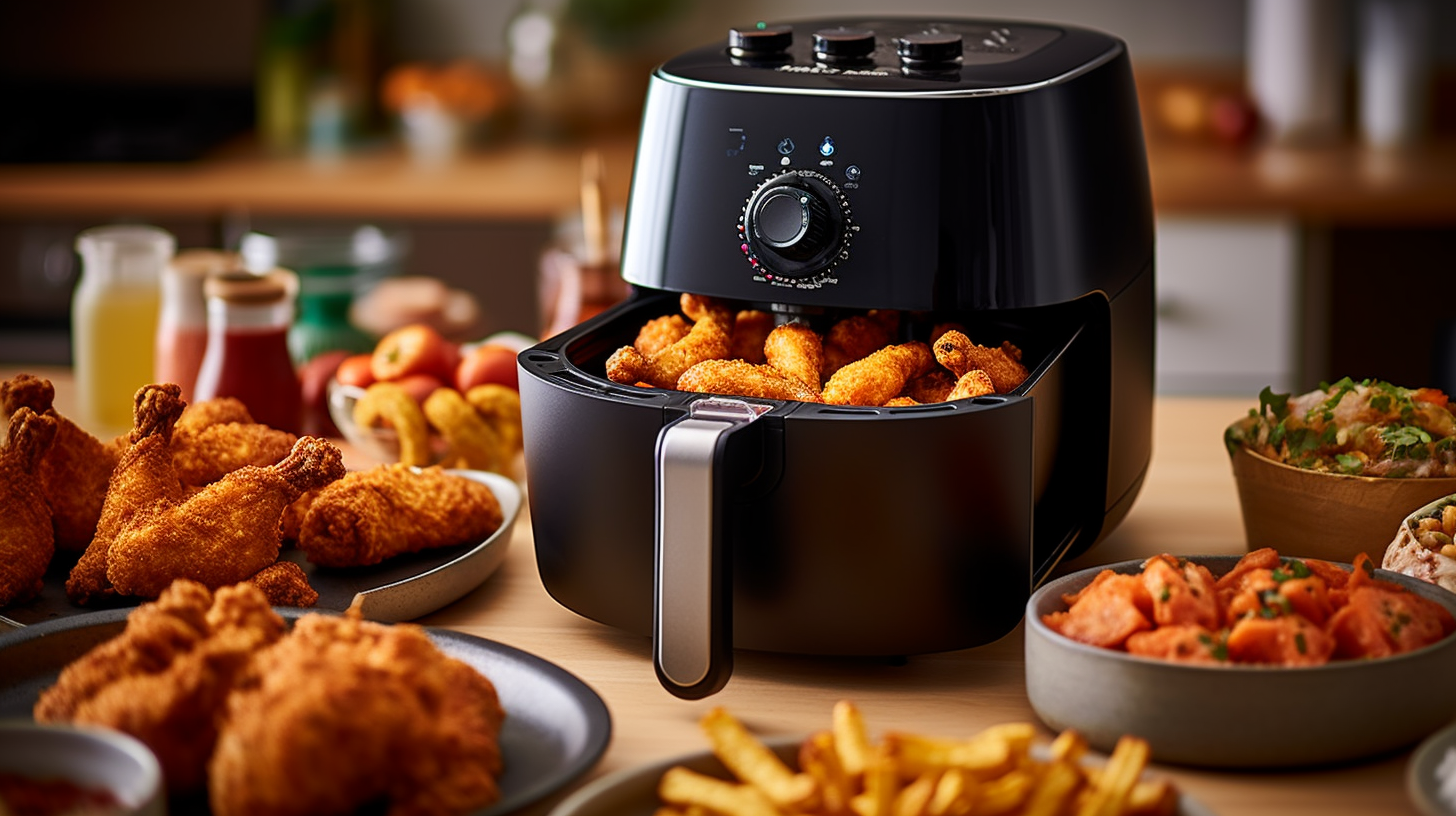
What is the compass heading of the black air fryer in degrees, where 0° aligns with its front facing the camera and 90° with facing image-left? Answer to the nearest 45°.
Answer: approximately 45°

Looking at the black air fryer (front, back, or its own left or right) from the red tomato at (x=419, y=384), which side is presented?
right

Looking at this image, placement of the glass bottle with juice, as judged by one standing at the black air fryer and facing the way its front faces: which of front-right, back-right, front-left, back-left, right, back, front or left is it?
right

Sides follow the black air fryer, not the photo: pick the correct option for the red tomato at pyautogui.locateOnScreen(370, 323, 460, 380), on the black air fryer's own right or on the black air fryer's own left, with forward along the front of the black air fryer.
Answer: on the black air fryer's own right

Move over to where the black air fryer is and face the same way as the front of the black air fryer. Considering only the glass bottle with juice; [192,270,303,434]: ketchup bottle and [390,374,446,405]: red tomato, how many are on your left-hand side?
0
